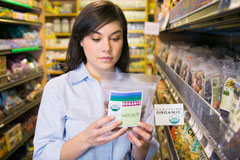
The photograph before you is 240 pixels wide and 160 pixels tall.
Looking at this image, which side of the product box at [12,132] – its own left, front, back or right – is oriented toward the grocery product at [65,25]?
left

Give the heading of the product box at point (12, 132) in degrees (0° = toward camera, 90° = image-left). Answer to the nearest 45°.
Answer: approximately 315°

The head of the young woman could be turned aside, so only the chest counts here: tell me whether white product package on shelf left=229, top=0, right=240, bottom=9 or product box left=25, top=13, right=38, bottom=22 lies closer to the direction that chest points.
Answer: the white product package on shelf

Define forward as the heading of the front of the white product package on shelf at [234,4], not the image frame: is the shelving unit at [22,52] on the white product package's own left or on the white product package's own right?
on the white product package's own right
